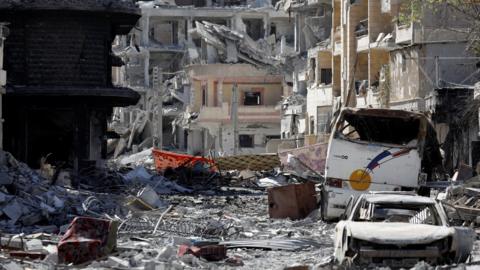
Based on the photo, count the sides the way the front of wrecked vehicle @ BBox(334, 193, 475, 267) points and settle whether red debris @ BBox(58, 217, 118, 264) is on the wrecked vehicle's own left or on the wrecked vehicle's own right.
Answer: on the wrecked vehicle's own right

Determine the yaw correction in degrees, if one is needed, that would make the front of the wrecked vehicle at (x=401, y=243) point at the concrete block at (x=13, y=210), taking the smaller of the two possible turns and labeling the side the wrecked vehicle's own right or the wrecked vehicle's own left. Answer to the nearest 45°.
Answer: approximately 135° to the wrecked vehicle's own right

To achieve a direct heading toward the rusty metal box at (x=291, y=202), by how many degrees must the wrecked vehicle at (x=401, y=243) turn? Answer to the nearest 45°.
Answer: approximately 180°

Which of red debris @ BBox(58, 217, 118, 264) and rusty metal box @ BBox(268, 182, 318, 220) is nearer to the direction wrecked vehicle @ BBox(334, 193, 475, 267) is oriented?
the red debris

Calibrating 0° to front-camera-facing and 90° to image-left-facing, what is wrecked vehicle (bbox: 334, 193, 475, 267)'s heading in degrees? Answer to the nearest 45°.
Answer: approximately 0°

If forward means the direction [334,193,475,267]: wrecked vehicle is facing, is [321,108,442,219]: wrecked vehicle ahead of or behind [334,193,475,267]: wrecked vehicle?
behind
